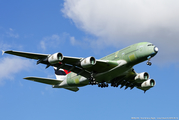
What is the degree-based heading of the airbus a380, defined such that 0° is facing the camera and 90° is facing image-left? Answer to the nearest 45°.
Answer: approximately 315°
